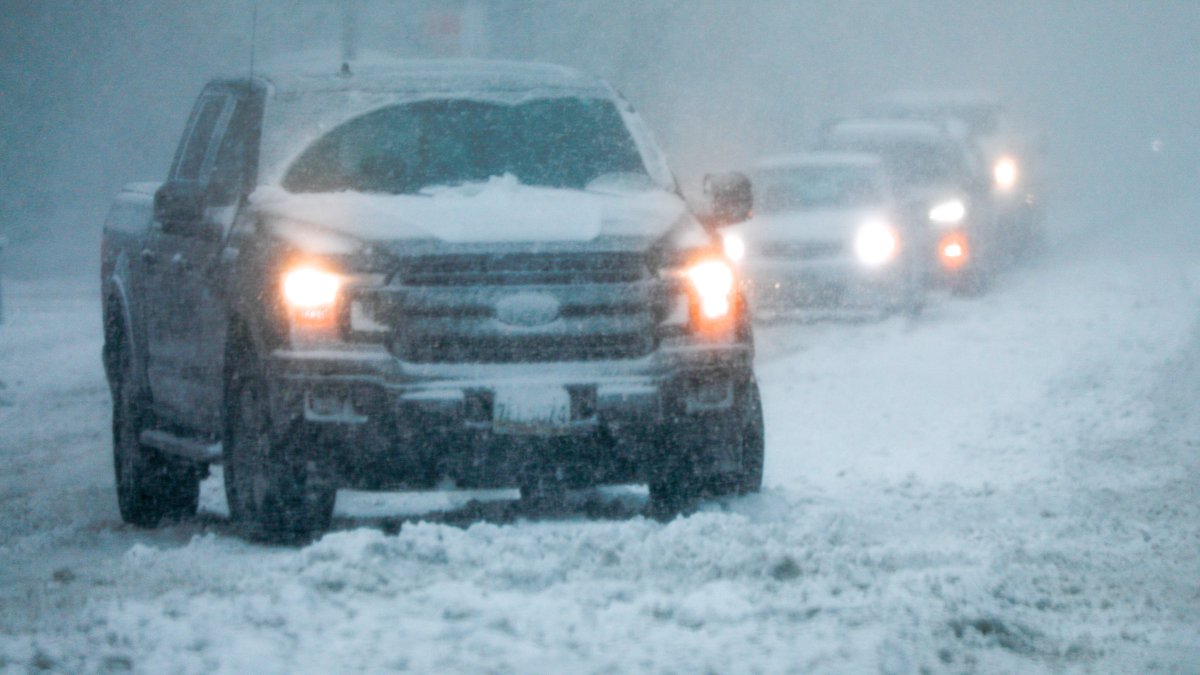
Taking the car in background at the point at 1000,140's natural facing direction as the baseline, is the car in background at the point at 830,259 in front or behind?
in front

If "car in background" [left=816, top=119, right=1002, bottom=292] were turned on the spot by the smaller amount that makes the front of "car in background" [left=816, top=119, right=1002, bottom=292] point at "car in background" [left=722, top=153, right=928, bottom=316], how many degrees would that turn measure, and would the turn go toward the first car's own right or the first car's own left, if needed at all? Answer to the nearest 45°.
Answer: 0° — it already faces it

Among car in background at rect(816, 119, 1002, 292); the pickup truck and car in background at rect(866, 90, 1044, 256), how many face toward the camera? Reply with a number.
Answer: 3

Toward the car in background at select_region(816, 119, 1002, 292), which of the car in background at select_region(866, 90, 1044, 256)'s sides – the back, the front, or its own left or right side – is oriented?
front

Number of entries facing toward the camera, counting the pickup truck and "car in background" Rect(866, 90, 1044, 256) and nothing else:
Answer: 2

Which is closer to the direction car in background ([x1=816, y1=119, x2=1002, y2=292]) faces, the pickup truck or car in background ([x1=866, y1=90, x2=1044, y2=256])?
the pickup truck

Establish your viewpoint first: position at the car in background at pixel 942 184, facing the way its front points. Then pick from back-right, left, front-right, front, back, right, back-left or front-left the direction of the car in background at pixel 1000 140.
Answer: back

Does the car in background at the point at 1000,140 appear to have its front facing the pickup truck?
yes

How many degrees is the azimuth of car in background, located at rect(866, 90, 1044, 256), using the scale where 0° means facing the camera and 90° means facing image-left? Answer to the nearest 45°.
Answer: approximately 0°

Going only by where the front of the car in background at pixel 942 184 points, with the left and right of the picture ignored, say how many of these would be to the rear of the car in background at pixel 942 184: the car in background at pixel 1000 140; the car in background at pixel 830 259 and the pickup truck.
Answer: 1

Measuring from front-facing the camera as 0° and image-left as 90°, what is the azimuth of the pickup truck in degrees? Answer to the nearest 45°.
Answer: approximately 0°

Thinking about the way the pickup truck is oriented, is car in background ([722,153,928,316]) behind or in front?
behind

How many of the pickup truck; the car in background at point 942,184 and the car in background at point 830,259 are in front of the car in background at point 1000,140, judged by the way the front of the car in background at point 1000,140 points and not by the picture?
3
